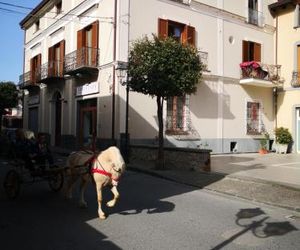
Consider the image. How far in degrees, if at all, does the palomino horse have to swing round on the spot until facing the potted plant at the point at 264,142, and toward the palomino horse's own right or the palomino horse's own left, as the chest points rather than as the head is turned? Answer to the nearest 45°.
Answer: approximately 90° to the palomino horse's own left

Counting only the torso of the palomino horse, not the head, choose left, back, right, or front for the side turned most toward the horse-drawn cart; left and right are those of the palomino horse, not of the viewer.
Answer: back

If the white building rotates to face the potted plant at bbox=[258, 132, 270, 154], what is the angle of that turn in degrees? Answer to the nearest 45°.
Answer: approximately 135° to its left

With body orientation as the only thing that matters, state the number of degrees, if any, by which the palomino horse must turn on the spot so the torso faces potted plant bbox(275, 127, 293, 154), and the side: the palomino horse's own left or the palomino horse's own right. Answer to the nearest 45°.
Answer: approximately 90° to the palomino horse's own left

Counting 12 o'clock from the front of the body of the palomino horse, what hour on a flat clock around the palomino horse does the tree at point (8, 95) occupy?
The tree is roughly at 7 o'clock from the palomino horse.

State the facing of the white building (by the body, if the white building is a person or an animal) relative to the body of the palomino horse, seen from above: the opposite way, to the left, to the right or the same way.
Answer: to the right

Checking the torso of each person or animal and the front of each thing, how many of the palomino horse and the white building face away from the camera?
0

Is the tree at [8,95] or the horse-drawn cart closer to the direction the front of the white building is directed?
the horse-drawn cart

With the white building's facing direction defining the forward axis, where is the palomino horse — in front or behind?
in front

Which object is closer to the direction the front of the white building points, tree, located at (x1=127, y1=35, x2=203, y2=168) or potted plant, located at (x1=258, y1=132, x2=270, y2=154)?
the tree

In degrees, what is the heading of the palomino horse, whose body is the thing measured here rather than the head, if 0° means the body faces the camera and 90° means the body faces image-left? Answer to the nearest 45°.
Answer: approximately 315°
